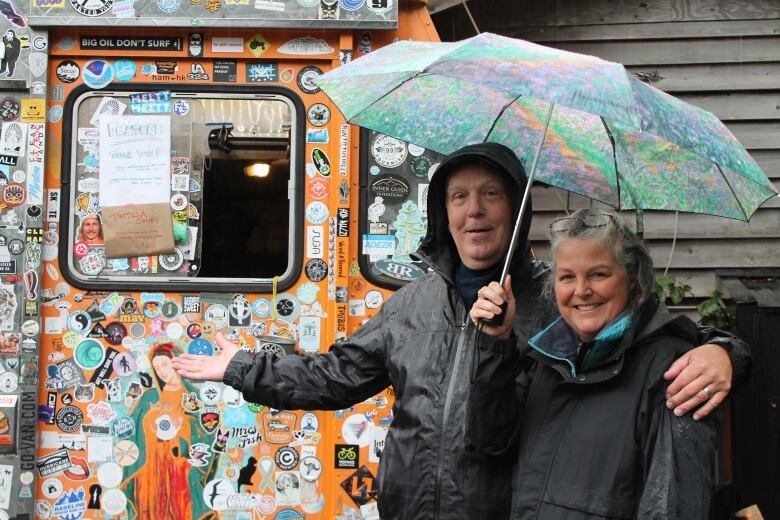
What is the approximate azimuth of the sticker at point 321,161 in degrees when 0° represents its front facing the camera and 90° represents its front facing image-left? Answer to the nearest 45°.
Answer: approximately 0°

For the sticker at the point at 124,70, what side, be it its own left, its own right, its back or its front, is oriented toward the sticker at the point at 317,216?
left

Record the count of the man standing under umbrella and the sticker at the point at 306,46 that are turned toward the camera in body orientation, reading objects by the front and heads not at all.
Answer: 2
